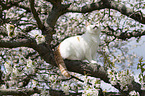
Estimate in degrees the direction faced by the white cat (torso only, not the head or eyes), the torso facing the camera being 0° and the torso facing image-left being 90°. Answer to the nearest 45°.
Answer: approximately 270°
